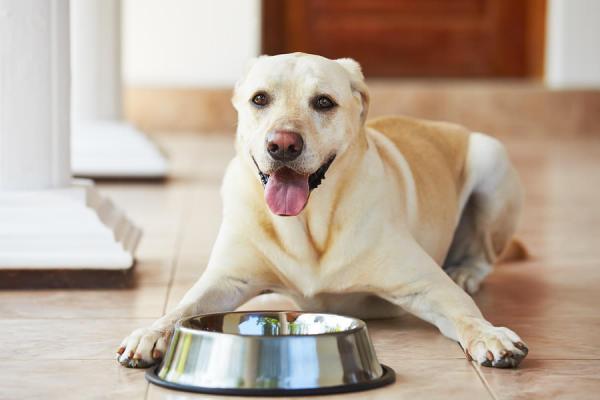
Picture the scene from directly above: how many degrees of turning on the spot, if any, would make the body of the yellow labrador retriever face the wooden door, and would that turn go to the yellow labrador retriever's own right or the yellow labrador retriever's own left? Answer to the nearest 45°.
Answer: approximately 135° to the yellow labrador retriever's own right

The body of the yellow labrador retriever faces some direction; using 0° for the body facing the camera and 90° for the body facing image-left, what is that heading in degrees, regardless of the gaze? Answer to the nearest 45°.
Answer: approximately 45°

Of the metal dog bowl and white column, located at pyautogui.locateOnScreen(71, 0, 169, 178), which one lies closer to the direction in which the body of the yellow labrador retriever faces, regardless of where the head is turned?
the metal dog bowl

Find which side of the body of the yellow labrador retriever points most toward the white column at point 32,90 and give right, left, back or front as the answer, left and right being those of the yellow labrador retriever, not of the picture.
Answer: right

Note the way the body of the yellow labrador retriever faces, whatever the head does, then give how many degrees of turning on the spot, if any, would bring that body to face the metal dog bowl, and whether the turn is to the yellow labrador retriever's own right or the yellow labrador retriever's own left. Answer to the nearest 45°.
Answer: approximately 45° to the yellow labrador retriever's own left

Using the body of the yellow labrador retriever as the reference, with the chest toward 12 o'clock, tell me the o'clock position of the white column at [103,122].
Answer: The white column is roughly at 4 o'clock from the yellow labrador retriever.
